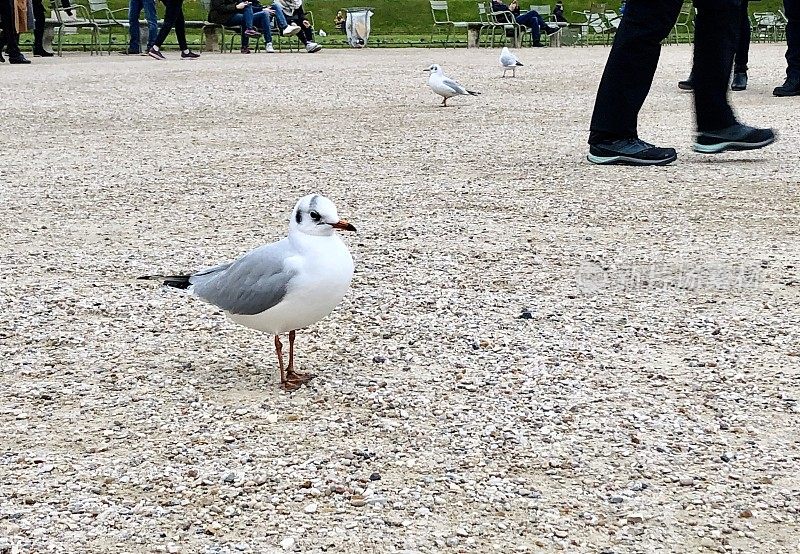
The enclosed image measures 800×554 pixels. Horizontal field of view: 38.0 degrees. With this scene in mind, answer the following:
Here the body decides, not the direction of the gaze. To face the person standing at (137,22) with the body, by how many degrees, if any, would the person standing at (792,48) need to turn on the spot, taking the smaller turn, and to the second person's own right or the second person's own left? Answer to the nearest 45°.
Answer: approximately 45° to the second person's own right

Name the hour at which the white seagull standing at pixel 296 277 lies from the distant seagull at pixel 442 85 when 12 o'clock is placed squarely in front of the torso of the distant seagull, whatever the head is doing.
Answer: The white seagull standing is roughly at 9 o'clock from the distant seagull.

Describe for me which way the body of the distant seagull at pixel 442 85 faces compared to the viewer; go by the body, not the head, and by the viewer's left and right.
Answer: facing to the left of the viewer

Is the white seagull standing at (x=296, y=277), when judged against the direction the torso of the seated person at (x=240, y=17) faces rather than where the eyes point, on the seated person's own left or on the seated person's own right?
on the seated person's own right

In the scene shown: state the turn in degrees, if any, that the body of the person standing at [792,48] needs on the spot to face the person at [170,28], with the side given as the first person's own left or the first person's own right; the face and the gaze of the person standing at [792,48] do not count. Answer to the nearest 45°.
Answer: approximately 45° to the first person's own right

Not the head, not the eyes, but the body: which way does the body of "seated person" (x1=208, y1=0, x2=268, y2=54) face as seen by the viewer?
to the viewer's right

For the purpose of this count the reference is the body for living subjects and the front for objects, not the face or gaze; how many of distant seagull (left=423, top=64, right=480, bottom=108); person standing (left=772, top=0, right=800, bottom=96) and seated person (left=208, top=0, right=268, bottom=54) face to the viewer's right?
1

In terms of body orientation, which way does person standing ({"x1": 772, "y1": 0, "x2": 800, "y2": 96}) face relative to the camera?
to the viewer's left

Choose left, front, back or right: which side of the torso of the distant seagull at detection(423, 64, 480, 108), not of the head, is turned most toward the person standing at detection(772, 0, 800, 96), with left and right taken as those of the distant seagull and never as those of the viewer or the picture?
back
